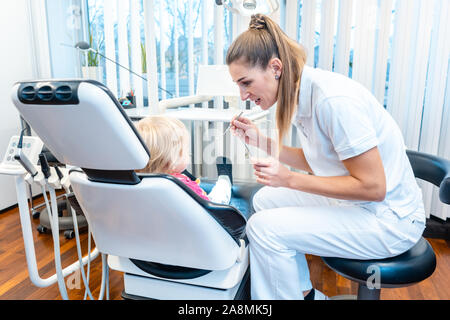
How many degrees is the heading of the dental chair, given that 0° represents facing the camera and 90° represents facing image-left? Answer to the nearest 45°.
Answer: approximately 225°

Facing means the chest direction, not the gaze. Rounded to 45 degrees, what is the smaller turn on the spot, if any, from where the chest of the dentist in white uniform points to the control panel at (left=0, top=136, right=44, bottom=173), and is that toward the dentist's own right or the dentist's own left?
0° — they already face it

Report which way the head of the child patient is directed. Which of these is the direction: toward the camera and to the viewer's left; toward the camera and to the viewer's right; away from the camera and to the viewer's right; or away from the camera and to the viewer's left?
away from the camera and to the viewer's right

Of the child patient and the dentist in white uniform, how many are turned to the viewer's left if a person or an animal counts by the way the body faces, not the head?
1

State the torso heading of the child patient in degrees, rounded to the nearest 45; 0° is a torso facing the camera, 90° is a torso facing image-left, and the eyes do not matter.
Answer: approximately 225°

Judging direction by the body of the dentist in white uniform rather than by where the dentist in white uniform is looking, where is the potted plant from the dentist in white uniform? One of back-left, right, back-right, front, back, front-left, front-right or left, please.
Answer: front-right

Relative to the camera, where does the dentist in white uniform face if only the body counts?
to the viewer's left

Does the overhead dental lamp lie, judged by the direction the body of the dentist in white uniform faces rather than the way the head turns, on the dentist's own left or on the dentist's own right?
on the dentist's own right

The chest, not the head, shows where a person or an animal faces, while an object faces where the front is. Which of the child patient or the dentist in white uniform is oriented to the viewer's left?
the dentist in white uniform

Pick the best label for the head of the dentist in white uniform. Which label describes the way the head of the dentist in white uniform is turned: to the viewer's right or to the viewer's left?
to the viewer's left
